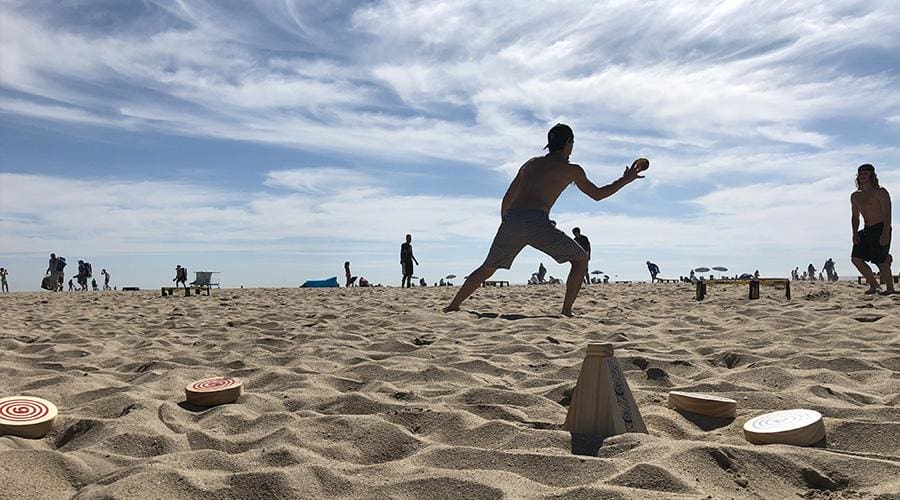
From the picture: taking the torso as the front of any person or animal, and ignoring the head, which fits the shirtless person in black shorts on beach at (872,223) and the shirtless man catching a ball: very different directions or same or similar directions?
very different directions

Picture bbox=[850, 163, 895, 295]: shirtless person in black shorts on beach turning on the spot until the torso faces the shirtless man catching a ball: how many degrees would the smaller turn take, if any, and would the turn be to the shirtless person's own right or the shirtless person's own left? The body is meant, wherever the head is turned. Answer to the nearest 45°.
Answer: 0° — they already face them

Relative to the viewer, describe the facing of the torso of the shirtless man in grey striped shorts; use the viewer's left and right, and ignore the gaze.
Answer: facing away from the viewer and to the right of the viewer

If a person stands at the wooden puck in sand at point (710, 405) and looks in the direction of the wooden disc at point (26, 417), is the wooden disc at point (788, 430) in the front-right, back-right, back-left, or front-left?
back-left

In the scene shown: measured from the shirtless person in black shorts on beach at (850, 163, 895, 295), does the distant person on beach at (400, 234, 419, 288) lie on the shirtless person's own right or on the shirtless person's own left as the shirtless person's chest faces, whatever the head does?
on the shirtless person's own right

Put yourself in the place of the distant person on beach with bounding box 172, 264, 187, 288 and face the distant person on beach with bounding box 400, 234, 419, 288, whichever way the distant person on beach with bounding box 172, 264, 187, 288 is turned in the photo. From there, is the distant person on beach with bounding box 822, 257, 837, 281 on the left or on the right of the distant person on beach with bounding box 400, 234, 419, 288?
left

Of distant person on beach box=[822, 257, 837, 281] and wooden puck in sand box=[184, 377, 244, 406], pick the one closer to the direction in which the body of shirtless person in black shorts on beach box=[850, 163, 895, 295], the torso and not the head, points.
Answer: the wooden puck in sand

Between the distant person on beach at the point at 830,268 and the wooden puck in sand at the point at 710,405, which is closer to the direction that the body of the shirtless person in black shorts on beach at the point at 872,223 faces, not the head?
the wooden puck in sand

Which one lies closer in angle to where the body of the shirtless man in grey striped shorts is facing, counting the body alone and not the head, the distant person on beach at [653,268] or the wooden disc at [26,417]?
the distant person on beach

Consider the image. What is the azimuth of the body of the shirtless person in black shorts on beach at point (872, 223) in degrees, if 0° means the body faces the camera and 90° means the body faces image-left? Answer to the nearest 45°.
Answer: approximately 45°

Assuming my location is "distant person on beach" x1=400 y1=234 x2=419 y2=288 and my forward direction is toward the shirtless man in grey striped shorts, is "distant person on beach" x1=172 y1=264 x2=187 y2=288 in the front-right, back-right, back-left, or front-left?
back-right

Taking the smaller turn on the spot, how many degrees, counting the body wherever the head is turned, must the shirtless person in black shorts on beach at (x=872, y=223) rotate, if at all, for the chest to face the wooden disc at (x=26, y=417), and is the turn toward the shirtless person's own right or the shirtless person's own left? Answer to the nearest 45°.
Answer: approximately 45° to the shirtless person's own left

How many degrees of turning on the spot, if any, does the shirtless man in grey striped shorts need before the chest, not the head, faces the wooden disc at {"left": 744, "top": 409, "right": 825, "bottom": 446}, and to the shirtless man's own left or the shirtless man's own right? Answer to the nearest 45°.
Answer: approximately 135° to the shirtless man's own right
